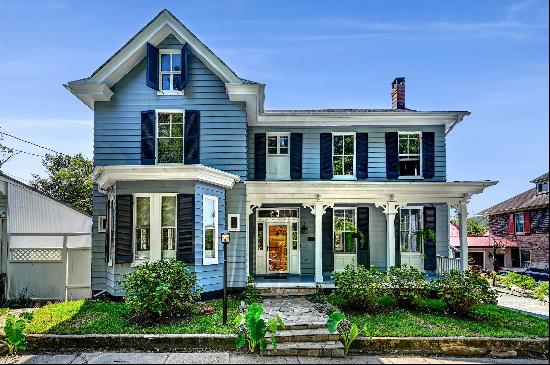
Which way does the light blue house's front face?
toward the camera

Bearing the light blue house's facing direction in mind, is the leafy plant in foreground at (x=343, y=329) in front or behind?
in front

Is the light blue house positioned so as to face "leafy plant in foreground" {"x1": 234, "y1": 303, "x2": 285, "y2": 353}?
yes

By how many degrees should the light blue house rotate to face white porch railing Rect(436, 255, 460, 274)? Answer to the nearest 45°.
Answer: approximately 90° to its left

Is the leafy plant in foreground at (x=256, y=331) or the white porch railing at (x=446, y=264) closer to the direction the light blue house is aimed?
the leafy plant in foreground

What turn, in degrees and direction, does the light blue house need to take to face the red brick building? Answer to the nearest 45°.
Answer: approximately 135° to its left

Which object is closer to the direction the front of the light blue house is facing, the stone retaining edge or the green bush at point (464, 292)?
the stone retaining edge

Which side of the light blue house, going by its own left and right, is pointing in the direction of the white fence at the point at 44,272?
right

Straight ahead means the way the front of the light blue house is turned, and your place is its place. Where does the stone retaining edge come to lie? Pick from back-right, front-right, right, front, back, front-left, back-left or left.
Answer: front
